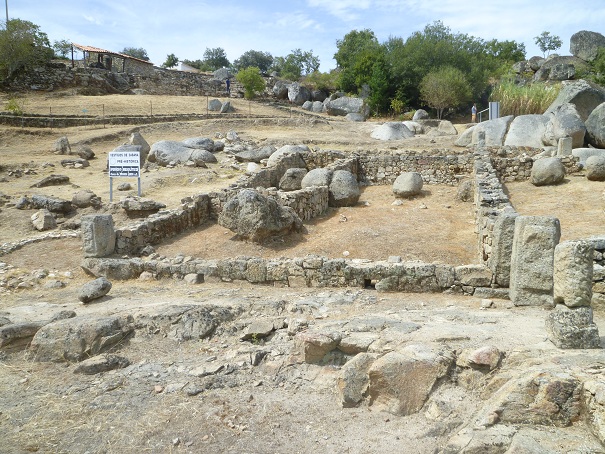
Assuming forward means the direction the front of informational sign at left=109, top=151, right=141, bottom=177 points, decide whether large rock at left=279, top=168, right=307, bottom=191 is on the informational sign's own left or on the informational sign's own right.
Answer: on the informational sign's own left

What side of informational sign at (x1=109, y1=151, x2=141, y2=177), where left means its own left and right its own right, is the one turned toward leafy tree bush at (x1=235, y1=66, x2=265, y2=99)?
back

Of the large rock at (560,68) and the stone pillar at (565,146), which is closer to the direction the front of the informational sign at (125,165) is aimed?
the stone pillar

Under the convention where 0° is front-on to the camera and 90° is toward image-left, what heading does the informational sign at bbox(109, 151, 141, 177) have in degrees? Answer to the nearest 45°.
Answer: approximately 0°

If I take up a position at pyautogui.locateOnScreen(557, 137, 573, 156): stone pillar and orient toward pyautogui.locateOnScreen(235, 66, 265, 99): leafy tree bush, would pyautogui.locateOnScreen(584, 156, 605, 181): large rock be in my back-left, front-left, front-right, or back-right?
back-left

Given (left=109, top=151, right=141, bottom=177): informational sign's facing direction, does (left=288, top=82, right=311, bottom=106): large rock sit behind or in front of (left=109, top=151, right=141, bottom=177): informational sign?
behind

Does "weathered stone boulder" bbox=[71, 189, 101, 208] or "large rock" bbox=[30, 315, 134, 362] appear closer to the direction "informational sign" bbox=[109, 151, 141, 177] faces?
the large rock

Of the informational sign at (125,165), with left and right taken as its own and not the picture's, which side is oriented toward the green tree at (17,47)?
back

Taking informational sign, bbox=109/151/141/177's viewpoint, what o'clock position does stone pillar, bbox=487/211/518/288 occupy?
The stone pillar is roughly at 11 o'clock from the informational sign.

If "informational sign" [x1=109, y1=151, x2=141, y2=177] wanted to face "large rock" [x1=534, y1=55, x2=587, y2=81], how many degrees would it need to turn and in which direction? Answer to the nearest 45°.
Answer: approximately 135° to its left
